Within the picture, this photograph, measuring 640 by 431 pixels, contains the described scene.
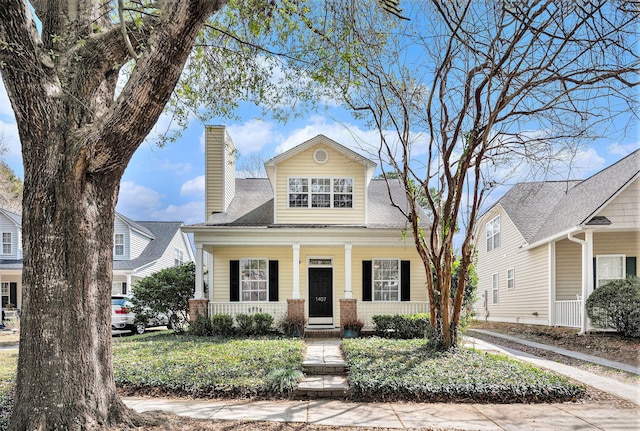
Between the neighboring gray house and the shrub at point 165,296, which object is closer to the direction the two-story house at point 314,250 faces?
the shrub

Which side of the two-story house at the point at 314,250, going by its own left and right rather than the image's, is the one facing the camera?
front

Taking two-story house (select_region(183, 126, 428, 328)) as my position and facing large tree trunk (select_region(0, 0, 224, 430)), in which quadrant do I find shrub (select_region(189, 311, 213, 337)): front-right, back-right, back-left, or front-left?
front-right

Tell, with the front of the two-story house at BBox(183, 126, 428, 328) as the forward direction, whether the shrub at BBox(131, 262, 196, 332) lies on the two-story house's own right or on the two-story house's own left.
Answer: on the two-story house's own right

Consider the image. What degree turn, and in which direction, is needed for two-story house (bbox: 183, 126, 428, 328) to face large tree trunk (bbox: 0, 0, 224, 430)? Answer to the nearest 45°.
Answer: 0° — it already faces it

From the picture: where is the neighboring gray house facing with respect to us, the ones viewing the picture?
facing the viewer and to the left of the viewer

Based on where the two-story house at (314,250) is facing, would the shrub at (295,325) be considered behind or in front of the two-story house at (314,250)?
in front

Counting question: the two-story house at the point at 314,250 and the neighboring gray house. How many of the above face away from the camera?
0
